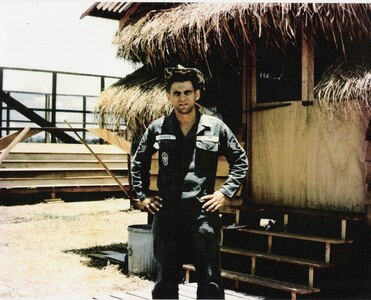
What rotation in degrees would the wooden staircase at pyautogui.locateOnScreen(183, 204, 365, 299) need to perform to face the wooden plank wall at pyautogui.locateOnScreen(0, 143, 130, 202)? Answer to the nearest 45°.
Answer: approximately 90° to its right

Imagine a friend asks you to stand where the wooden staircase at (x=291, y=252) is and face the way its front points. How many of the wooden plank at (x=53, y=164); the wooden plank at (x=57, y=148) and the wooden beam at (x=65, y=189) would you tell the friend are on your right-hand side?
3

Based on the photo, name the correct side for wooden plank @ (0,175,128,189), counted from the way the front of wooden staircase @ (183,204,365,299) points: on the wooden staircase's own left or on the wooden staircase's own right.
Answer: on the wooden staircase's own right

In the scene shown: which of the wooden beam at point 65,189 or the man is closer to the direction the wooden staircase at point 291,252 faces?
the man

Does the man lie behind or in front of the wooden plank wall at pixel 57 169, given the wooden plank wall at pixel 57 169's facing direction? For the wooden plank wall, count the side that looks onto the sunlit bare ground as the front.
in front

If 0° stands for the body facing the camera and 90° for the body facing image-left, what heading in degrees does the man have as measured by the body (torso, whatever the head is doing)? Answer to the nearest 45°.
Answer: approximately 0°

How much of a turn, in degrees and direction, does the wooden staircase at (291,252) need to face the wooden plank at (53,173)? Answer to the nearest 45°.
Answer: approximately 90° to its right
